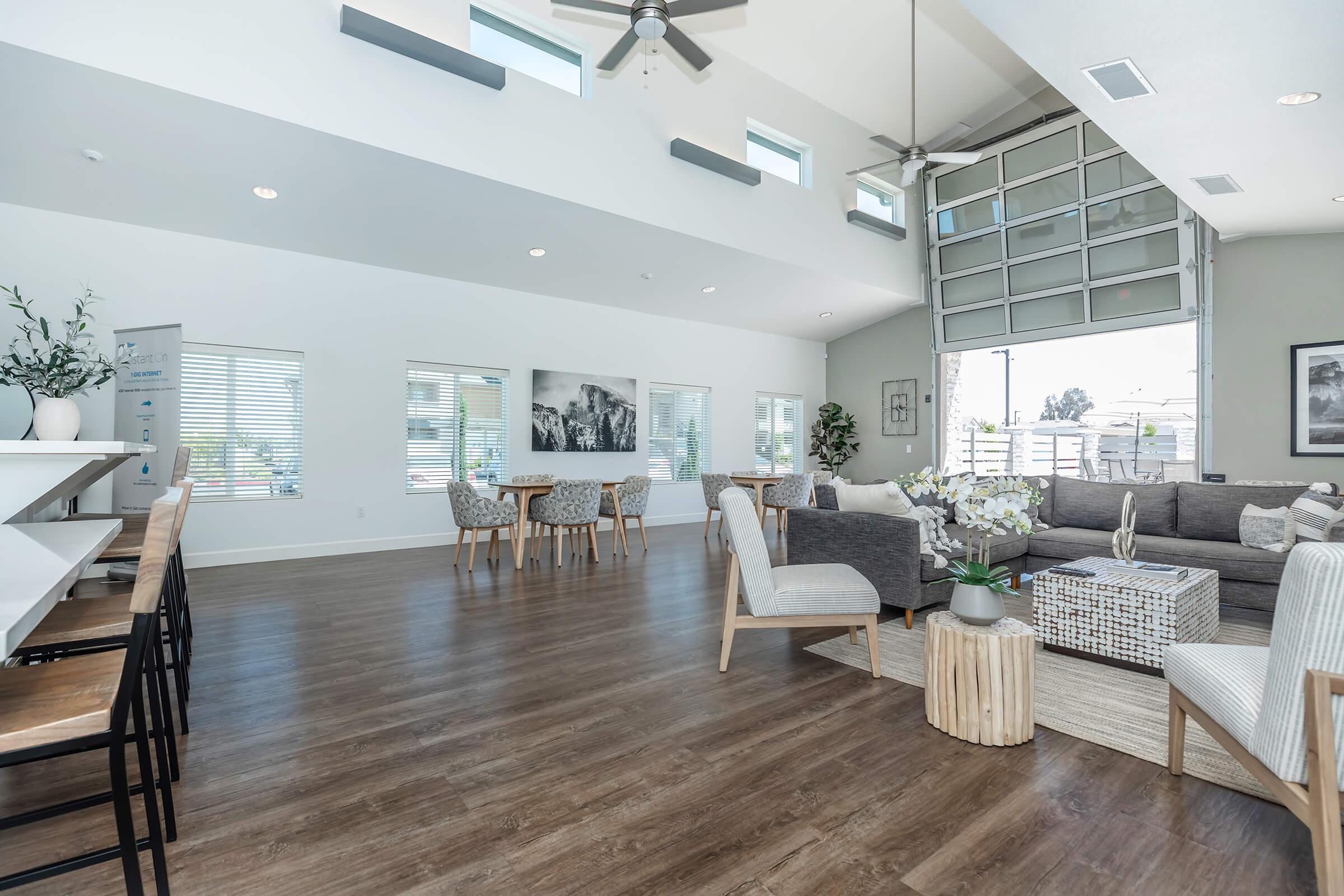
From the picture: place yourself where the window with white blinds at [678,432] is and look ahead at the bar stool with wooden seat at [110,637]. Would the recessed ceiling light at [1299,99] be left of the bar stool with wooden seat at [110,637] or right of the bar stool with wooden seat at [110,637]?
left

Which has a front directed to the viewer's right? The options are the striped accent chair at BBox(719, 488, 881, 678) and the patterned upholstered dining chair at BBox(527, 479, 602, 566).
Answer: the striped accent chair

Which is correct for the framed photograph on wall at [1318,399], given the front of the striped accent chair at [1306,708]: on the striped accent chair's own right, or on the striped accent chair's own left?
on the striped accent chair's own right

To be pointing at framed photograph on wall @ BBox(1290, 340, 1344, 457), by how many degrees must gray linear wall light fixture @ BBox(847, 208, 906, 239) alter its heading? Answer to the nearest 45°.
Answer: approximately 45° to its left

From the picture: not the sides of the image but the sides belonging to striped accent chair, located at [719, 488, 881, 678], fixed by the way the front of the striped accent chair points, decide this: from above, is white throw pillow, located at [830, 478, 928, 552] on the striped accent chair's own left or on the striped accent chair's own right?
on the striped accent chair's own left

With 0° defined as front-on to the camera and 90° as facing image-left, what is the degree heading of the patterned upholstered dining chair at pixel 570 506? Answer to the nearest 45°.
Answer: approximately 135°

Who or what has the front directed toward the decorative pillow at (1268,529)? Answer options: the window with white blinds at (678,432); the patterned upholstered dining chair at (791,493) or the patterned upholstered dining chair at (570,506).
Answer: the window with white blinds

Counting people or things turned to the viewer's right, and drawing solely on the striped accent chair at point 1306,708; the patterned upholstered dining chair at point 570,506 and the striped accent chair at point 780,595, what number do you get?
1

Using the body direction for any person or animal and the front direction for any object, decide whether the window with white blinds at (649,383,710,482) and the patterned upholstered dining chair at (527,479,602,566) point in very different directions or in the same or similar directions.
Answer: very different directions

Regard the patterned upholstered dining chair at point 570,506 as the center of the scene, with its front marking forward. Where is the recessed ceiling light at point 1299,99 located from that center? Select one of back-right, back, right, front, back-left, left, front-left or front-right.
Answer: back

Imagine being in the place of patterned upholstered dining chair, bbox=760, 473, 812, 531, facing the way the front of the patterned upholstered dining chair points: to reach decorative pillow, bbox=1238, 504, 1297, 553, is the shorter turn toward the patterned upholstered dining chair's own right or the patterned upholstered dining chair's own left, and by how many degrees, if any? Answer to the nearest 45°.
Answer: approximately 180°

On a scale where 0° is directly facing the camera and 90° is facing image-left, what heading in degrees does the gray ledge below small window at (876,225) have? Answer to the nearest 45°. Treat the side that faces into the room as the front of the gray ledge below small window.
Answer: approximately 315°

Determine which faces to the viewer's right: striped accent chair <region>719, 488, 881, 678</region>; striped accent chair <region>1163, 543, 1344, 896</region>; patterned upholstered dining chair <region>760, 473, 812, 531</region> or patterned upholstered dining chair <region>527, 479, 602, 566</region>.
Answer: striped accent chair <region>719, 488, 881, 678</region>

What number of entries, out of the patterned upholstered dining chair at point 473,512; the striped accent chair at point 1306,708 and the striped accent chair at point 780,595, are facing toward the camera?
0

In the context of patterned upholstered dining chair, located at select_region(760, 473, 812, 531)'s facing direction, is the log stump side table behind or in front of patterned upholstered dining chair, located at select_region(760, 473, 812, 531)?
behind

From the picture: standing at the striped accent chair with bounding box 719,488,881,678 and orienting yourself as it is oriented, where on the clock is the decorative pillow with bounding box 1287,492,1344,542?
The decorative pillow is roughly at 11 o'clock from the striped accent chair.
